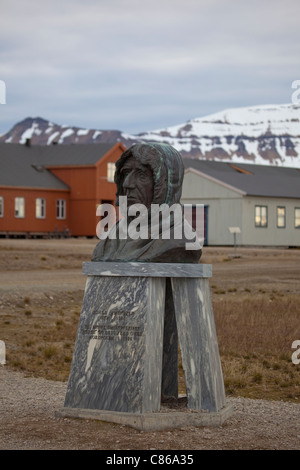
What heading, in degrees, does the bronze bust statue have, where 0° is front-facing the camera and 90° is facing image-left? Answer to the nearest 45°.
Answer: approximately 45°

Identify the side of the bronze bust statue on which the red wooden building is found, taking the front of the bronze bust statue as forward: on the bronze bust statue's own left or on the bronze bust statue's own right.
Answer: on the bronze bust statue's own right

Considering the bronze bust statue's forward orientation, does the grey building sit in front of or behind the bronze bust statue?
behind
